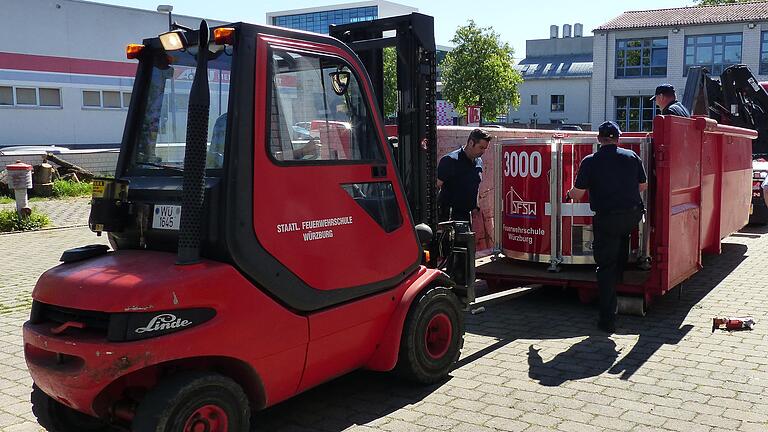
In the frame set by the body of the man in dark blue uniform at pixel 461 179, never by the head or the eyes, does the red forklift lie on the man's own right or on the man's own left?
on the man's own right

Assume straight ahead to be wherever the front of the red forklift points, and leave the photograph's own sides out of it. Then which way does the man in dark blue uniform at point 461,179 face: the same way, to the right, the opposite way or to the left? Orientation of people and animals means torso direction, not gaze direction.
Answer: to the right

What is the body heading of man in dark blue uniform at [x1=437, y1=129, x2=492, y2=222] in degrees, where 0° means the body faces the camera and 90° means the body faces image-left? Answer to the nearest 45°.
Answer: approximately 315°

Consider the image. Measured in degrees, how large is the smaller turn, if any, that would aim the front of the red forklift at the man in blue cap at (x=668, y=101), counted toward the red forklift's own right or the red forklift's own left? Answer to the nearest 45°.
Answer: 0° — it already faces them

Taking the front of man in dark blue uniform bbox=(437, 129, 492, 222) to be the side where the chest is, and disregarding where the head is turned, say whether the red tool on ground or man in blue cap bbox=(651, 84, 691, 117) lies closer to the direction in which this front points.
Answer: the red tool on ground

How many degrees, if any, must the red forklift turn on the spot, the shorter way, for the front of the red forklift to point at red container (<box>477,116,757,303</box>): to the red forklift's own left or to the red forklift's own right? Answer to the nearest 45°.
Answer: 0° — it already faces it

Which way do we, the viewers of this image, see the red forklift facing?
facing away from the viewer and to the right of the viewer

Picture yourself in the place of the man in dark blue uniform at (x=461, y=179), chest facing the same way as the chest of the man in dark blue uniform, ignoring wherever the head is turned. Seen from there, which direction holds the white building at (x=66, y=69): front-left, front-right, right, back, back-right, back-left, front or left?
back

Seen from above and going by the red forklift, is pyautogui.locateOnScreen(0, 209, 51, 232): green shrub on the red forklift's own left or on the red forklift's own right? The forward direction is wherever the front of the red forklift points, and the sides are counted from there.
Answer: on the red forklift's own left
